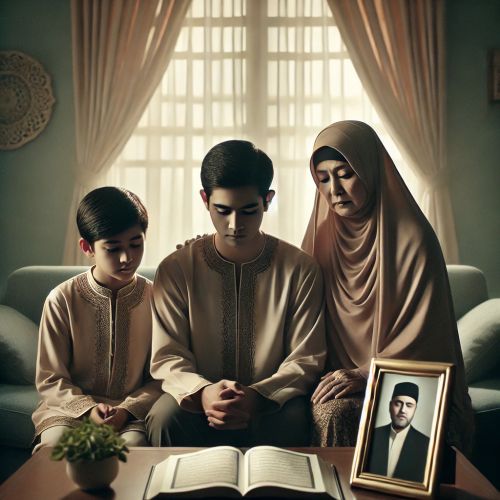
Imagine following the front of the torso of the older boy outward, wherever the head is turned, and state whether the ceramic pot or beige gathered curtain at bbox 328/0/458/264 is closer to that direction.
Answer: the ceramic pot

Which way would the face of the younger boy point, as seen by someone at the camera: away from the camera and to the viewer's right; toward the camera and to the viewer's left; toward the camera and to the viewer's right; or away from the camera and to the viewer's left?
toward the camera and to the viewer's right

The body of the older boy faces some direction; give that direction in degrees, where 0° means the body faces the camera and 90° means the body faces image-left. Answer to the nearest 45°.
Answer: approximately 0°

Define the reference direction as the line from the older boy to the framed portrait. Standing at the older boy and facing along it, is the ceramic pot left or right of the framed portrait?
right
